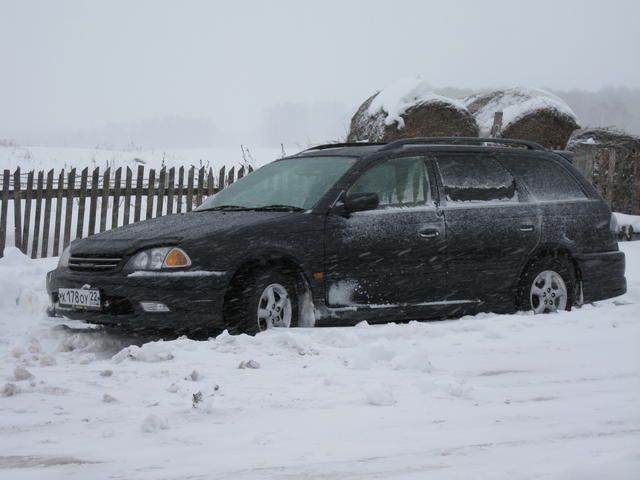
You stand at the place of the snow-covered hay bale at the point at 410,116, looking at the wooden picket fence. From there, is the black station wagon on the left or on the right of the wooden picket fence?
left

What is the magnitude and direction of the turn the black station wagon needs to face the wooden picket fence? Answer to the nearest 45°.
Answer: approximately 90° to its right

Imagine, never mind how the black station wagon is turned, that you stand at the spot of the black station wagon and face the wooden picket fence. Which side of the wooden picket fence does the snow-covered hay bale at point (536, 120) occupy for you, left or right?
right

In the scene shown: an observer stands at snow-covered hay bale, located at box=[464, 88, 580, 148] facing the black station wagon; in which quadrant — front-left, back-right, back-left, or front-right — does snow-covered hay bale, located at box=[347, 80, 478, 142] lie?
front-right

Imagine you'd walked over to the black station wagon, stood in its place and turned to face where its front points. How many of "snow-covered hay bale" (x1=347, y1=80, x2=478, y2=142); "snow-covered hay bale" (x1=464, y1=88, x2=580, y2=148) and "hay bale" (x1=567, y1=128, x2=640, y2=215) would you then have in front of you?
0

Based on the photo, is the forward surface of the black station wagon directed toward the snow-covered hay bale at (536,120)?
no

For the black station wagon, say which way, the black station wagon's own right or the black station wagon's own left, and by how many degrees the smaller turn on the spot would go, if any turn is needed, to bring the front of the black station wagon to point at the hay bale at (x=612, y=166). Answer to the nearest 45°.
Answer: approximately 180°

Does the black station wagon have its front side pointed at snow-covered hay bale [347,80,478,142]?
no

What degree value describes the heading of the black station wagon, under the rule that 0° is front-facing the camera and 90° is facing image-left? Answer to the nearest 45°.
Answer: approximately 45°
